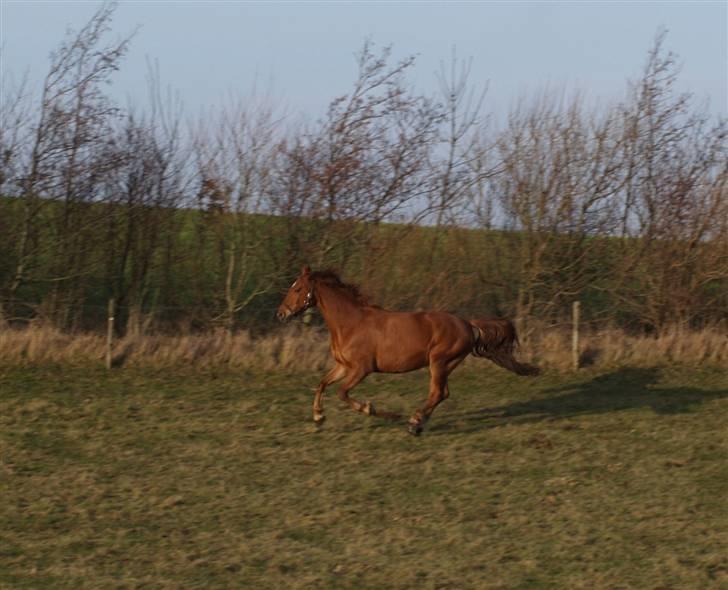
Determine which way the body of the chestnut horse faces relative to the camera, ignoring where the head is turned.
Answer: to the viewer's left
